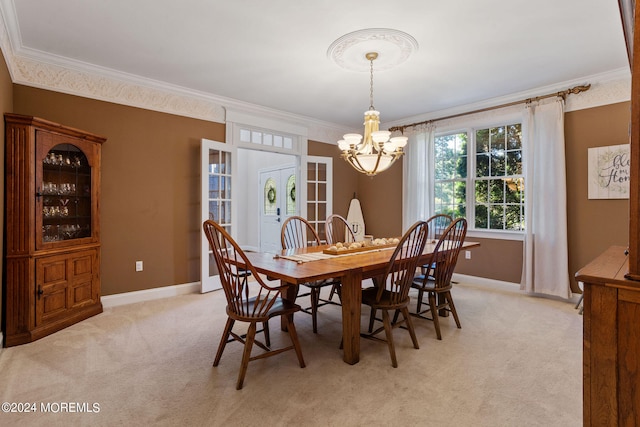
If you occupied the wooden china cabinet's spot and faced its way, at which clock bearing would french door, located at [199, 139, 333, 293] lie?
The french door is roughly at 10 o'clock from the wooden china cabinet.

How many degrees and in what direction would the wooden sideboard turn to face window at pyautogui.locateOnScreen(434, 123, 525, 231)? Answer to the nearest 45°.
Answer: approximately 90° to its right

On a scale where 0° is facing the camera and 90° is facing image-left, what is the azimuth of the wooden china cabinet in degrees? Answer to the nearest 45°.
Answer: approximately 315°

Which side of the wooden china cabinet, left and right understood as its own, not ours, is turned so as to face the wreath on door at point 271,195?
left

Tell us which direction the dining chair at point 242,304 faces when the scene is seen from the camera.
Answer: facing away from the viewer and to the right of the viewer

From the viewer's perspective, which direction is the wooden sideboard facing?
to the viewer's left

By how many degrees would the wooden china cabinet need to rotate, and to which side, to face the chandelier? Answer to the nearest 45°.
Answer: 0° — it already faces it

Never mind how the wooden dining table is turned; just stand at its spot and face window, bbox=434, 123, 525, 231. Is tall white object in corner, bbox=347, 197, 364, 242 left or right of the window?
left

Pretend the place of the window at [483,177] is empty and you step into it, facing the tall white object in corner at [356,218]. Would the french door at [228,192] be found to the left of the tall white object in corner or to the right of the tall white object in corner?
left
